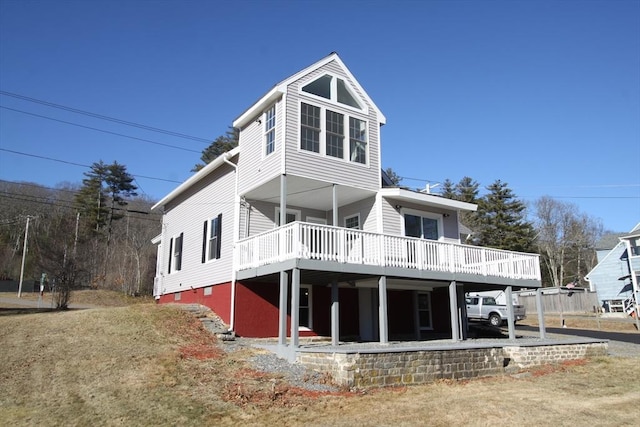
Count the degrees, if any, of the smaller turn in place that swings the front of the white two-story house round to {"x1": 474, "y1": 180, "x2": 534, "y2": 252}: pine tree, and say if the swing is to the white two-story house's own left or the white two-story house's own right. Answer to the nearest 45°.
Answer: approximately 90° to the white two-story house's own left

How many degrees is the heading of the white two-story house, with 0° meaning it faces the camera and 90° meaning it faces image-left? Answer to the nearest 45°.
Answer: approximately 315°

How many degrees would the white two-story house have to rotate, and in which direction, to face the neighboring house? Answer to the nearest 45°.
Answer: approximately 90° to its left

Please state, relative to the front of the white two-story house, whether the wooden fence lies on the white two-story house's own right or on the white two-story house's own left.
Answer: on the white two-story house's own left

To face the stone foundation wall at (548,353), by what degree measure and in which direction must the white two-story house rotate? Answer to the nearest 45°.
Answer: approximately 45° to its left
